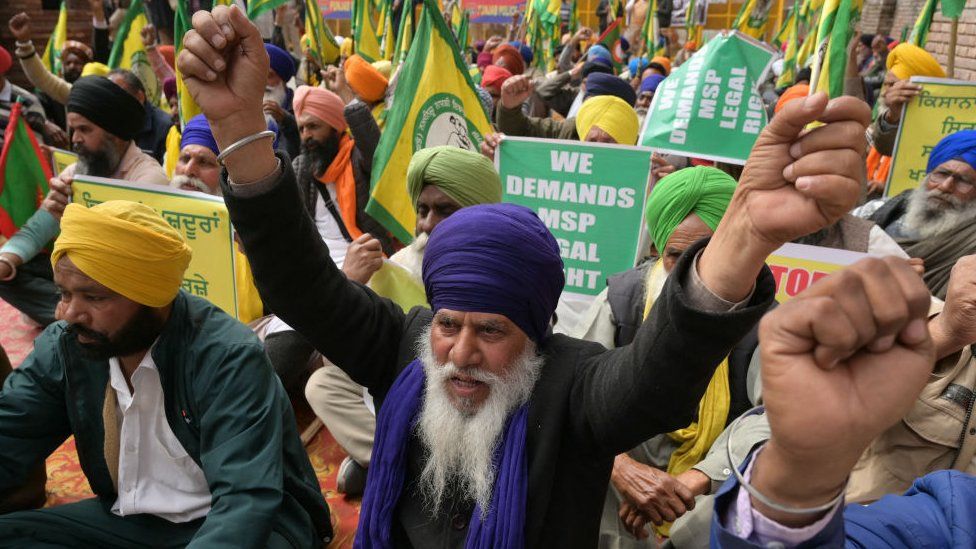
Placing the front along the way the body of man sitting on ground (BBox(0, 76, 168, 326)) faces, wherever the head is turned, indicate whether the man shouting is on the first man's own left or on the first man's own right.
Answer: on the first man's own left

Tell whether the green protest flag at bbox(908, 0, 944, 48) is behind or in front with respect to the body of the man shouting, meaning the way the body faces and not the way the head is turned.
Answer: behind

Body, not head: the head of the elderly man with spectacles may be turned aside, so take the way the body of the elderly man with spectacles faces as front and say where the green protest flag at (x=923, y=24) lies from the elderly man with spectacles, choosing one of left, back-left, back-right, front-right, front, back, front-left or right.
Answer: back-right

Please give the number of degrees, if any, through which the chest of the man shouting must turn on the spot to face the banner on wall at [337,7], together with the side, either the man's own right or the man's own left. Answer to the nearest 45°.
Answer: approximately 135° to the man's own right

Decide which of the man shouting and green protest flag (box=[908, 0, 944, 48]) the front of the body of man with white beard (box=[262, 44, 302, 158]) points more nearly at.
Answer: the man shouting

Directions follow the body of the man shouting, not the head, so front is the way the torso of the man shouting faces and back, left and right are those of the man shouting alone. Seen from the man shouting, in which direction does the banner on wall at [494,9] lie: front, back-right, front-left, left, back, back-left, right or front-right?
back-right
